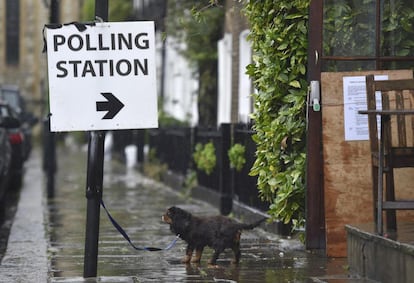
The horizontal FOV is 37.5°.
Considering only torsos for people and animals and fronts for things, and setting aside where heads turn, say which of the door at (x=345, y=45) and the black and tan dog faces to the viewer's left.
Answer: the black and tan dog

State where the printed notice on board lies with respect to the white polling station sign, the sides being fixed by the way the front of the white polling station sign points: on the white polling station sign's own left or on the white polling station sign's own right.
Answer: on the white polling station sign's own left

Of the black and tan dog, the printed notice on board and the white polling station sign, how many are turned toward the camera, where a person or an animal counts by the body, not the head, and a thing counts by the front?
2

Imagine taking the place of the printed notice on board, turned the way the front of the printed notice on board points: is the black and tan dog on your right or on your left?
on your right

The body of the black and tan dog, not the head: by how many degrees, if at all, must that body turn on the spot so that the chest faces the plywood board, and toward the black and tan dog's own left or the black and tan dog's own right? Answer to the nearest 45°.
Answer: approximately 180°

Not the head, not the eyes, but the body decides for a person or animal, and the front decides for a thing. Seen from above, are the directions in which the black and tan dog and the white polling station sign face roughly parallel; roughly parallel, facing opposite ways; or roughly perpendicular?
roughly perpendicular

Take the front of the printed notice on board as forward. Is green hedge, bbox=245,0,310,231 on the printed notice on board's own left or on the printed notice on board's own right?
on the printed notice on board's own right

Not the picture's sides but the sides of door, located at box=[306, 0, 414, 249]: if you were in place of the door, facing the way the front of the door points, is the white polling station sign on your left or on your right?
on your right

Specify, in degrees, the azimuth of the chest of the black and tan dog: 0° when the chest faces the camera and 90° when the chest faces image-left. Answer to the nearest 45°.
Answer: approximately 90°

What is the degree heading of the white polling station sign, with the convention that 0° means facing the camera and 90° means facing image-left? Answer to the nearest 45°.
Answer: approximately 0°
